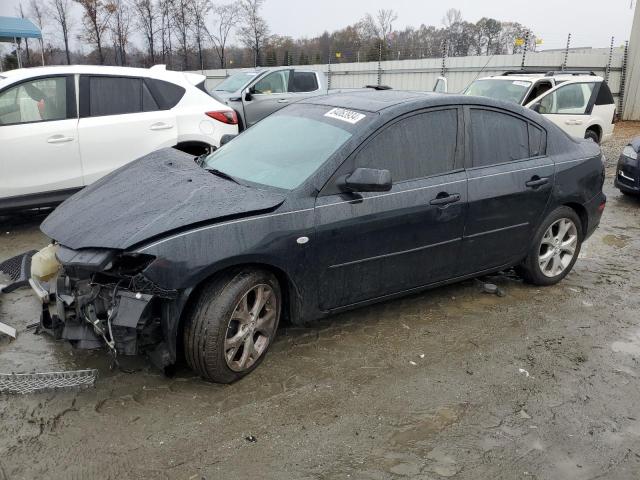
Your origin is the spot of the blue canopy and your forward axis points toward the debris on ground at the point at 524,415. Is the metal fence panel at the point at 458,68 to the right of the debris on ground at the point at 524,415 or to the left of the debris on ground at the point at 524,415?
left

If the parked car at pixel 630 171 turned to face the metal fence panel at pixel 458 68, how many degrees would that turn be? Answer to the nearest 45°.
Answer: approximately 90° to its right

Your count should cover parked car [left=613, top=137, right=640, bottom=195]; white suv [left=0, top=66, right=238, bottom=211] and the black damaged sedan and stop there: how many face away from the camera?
0

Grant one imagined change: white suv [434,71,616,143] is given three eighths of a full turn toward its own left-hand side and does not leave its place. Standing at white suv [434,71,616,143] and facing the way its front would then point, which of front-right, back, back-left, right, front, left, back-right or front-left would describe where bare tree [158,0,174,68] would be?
back-left

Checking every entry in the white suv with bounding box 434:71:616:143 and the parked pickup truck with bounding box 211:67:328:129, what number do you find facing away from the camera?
0

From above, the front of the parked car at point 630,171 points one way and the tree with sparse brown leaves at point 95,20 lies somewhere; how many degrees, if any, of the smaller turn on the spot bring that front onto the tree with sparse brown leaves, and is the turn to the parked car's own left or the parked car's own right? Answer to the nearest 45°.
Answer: approximately 90° to the parked car's own right

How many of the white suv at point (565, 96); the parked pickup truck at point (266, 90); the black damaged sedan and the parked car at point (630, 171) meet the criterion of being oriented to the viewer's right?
0

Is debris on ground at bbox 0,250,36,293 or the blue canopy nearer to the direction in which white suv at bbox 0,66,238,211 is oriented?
the debris on ground

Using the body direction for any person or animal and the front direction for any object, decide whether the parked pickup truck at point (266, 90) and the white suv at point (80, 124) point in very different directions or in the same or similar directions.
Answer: same or similar directions

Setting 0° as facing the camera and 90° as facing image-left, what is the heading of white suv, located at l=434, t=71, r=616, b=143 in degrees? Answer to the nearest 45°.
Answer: approximately 45°

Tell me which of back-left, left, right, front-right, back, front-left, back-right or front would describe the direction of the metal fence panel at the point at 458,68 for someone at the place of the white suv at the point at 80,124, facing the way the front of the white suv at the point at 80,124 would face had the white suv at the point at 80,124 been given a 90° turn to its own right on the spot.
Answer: right

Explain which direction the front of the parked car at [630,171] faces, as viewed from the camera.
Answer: facing the viewer and to the left of the viewer

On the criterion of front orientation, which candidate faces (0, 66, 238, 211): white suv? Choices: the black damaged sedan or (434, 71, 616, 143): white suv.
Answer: (434, 71, 616, 143): white suv

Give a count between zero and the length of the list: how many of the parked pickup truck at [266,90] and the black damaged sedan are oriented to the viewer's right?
0

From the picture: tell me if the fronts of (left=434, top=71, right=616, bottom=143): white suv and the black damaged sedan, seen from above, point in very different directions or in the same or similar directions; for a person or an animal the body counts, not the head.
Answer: same or similar directions

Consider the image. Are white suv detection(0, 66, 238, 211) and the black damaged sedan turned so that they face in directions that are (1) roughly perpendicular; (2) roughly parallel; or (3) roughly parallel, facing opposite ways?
roughly parallel

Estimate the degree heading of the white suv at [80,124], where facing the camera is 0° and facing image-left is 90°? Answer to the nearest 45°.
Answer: approximately 45°

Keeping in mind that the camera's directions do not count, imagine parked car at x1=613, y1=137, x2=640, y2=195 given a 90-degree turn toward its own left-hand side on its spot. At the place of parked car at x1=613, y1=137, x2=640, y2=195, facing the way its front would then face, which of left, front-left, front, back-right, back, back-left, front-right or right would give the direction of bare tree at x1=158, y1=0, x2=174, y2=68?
back
